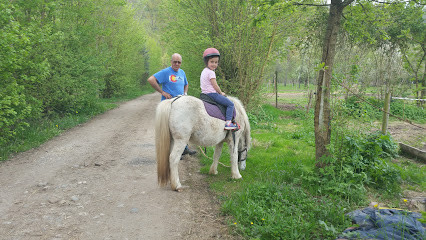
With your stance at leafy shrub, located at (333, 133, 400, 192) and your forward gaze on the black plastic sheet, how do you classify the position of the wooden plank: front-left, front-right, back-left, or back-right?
back-left

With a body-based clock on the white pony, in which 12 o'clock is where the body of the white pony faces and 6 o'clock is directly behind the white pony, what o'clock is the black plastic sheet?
The black plastic sheet is roughly at 3 o'clock from the white pony.

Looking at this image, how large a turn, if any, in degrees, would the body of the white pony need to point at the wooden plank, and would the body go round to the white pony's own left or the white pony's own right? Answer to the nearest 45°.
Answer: approximately 45° to the white pony's own right

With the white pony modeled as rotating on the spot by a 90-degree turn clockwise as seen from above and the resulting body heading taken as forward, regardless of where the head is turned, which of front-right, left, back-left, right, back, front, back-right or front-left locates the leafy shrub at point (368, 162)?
front-left

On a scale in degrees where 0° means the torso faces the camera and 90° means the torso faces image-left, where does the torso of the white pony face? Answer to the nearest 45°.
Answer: approximately 225°

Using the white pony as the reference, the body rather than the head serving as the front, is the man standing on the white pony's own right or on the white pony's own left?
on the white pony's own left

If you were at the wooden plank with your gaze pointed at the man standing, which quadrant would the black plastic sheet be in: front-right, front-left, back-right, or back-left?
front-left
